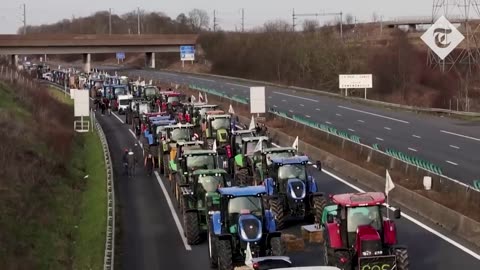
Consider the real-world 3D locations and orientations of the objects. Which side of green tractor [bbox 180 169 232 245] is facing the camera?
front

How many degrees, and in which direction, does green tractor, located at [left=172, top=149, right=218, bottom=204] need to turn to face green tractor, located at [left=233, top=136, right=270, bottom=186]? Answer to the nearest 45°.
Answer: approximately 135° to its left

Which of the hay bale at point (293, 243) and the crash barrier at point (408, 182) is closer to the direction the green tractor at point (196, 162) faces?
the hay bale

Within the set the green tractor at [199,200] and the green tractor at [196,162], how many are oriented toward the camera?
2

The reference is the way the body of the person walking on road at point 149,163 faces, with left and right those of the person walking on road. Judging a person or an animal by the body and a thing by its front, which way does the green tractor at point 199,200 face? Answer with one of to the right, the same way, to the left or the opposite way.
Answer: the same way

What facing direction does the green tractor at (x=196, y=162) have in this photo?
toward the camera

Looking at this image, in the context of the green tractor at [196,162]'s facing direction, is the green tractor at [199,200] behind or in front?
in front

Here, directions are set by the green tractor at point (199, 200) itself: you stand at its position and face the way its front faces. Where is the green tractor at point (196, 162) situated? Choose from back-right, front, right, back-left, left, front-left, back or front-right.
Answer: back

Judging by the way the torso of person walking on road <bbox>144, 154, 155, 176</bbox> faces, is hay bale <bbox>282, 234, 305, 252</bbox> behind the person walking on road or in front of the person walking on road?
in front

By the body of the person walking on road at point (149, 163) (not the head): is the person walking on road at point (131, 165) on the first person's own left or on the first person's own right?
on the first person's own right

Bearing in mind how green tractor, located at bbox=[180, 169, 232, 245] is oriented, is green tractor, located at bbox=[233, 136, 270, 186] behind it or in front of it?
behind

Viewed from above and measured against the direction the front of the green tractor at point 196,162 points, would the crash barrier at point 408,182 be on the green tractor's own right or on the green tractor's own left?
on the green tractor's own left

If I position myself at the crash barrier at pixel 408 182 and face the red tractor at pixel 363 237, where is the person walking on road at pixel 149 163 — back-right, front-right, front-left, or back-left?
back-right

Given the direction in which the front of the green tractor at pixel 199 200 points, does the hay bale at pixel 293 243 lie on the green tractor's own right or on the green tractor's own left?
on the green tractor's own left

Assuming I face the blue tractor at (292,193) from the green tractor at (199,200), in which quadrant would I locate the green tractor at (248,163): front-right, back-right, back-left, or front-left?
front-left

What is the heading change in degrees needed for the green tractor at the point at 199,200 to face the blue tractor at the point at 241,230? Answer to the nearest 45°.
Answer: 0° — it already faces it
